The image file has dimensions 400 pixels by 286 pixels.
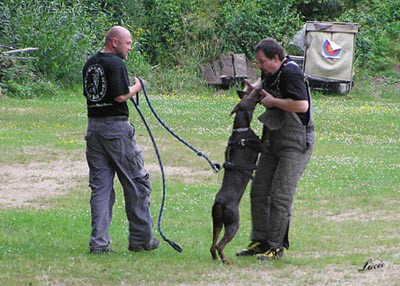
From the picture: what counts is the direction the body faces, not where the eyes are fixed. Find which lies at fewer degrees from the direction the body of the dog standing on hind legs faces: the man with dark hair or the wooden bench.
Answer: the man with dark hair

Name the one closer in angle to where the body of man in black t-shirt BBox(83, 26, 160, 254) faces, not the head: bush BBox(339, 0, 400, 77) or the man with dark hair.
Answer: the bush

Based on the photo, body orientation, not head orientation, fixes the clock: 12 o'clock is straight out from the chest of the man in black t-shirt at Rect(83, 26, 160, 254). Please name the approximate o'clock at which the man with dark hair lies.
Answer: The man with dark hair is roughly at 2 o'clock from the man in black t-shirt.

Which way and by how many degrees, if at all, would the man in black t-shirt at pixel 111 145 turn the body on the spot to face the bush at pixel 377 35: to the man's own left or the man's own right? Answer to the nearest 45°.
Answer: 0° — they already face it

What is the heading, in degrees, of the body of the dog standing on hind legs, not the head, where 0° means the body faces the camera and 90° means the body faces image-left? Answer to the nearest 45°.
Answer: approximately 225°

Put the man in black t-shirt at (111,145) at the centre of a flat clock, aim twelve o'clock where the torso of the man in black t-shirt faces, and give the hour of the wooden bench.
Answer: The wooden bench is roughly at 11 o'clock from the man in black t-shirt.

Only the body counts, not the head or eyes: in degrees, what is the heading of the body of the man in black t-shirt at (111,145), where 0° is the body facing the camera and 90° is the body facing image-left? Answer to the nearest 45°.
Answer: approximately 225°

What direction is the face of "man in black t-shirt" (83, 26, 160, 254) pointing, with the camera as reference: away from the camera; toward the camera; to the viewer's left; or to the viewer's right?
to the viewer's right

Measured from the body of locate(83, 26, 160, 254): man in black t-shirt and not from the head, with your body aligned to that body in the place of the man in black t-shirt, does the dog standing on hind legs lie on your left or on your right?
on your right
